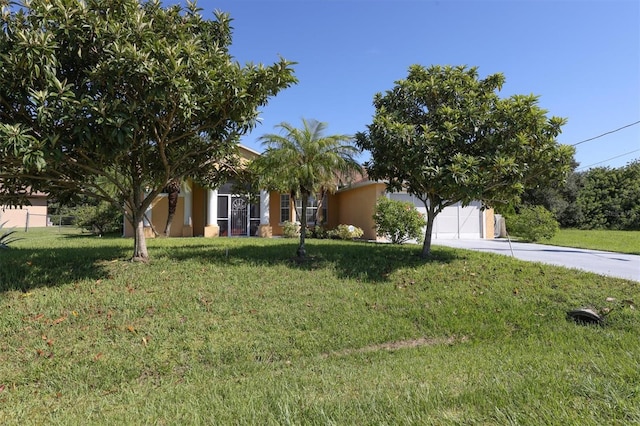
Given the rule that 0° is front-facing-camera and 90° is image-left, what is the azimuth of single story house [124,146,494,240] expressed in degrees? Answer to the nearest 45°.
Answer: approximately 0°

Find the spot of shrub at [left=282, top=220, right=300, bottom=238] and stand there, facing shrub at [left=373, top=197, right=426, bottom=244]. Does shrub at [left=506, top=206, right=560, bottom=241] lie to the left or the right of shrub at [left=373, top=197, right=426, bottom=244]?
left

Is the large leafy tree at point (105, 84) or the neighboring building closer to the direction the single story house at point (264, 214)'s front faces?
the large leafy tree

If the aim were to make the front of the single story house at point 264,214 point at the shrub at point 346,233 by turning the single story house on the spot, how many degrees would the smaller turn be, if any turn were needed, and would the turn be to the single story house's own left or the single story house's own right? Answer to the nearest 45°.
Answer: approximately 45° to the single story house's own left

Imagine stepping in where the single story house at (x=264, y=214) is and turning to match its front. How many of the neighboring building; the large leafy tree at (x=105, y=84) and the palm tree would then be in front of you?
2

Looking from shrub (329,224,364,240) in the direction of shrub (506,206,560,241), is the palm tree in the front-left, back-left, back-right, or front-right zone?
back-right

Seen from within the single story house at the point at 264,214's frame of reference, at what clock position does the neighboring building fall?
The neighboring building is roughly at 4 o'clock from the single story house.

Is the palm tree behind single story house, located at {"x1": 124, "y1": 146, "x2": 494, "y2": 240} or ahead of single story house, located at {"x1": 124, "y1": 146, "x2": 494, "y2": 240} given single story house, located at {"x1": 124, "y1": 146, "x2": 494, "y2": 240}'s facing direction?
ahead

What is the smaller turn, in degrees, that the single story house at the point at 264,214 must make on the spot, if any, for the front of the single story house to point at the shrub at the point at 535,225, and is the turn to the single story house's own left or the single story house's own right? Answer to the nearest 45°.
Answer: approximately 90° to the single story house's own left

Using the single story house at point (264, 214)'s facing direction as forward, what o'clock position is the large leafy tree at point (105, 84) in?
The large leafy tree is roughly at 12 o'clock from the single story house.

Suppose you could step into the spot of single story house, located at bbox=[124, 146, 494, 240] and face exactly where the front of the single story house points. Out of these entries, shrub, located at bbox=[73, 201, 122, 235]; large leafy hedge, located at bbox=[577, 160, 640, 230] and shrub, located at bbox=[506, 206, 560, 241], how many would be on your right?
1

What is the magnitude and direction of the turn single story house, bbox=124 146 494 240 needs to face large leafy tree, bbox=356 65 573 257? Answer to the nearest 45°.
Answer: approximately 45° to its left

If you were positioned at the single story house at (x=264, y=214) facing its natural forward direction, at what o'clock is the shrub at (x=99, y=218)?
The shrub is roughly at 3 o'clock from the single story house.
